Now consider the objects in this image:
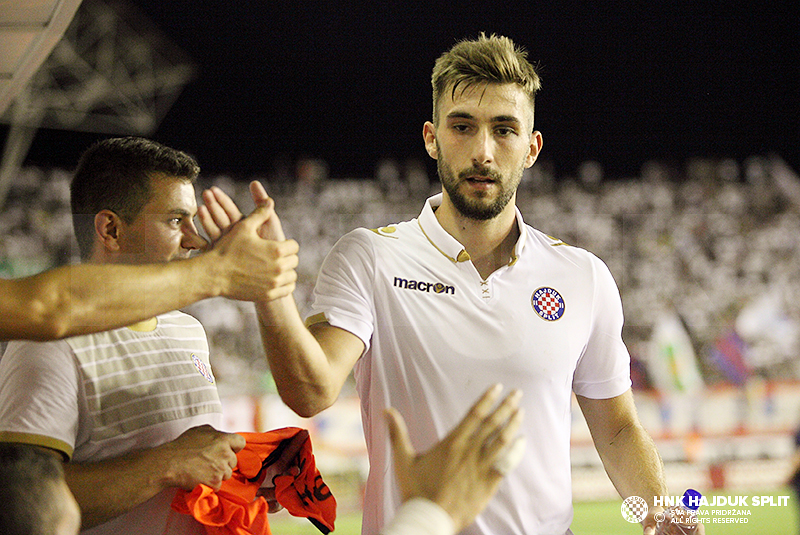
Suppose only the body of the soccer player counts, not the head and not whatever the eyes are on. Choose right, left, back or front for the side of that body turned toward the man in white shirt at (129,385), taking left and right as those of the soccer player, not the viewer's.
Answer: right

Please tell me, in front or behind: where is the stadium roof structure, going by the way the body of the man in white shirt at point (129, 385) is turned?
behind

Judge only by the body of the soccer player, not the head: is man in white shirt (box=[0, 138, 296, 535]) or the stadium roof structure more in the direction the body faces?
the man in white shirt

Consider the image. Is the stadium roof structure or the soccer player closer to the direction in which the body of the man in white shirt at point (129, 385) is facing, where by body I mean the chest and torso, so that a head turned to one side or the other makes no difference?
the soccer player

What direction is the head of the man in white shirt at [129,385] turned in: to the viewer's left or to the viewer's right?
to the viewer's right

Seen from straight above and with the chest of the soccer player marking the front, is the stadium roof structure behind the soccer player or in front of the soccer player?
behind

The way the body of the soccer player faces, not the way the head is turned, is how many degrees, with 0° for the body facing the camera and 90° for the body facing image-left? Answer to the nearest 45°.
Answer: approximately 0°
